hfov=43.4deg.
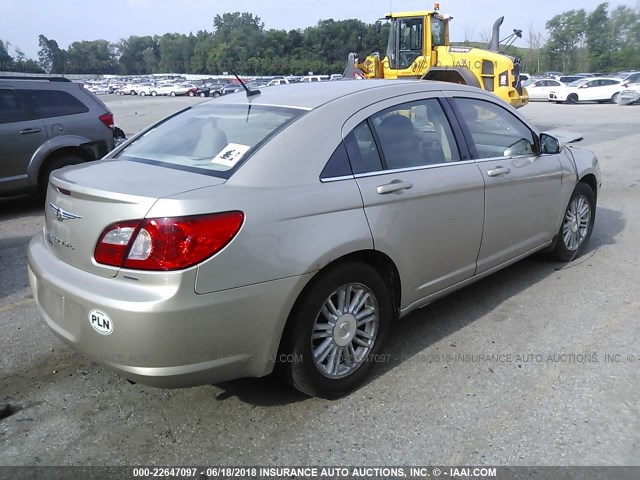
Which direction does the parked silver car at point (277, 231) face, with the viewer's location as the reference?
facing away from the viewer and to the right of the viewer

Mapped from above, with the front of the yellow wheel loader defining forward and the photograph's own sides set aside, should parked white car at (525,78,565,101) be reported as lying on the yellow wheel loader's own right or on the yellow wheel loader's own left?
on the yellow wheel loader's own right

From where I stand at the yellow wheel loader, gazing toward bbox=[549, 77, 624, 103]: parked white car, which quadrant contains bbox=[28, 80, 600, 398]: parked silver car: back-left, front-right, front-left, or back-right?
back-right

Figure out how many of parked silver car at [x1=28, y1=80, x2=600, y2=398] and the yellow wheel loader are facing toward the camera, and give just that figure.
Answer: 0

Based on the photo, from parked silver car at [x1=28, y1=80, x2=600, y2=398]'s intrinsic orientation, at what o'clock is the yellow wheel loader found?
The yellow wheel loader is roughly at 11 o'clock from the parked silver car.

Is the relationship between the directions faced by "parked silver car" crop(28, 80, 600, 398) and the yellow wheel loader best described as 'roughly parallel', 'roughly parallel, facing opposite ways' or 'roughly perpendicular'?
roughly perpendicular

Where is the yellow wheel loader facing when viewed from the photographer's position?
facing away from the viewer and to the left of the viewer
